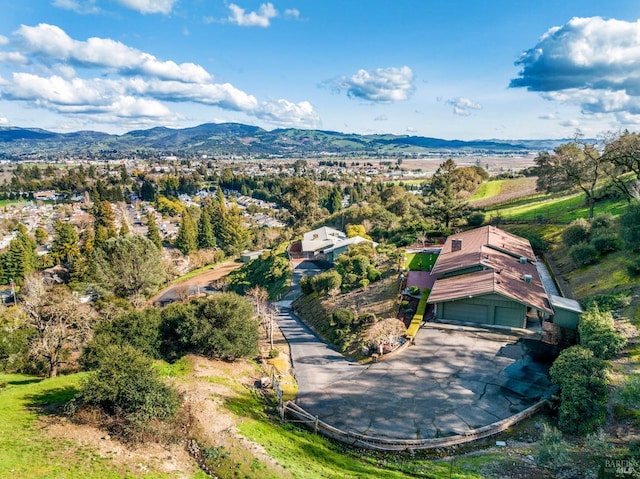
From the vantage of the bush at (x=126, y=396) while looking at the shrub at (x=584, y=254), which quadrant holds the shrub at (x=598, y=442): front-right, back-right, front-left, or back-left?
front-right

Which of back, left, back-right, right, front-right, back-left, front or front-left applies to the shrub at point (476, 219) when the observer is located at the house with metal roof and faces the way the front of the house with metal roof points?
back

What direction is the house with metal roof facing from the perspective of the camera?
toward the camera

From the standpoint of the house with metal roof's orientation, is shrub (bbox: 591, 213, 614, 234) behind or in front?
behind

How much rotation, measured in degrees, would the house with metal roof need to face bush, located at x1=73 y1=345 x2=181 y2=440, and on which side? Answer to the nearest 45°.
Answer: approximately 45° to its right

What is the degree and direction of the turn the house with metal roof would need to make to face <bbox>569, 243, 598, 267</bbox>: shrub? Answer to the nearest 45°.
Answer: approximately 135° to its left

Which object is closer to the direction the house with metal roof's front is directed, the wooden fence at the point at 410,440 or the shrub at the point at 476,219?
the wooden fence

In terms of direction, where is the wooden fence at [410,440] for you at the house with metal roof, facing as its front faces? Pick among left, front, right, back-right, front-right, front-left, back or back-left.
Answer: front

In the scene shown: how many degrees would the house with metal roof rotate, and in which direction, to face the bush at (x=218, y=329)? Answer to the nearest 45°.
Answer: approximately 45° to its right

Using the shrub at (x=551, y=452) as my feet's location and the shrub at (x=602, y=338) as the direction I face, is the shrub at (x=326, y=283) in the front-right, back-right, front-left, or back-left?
front-left
